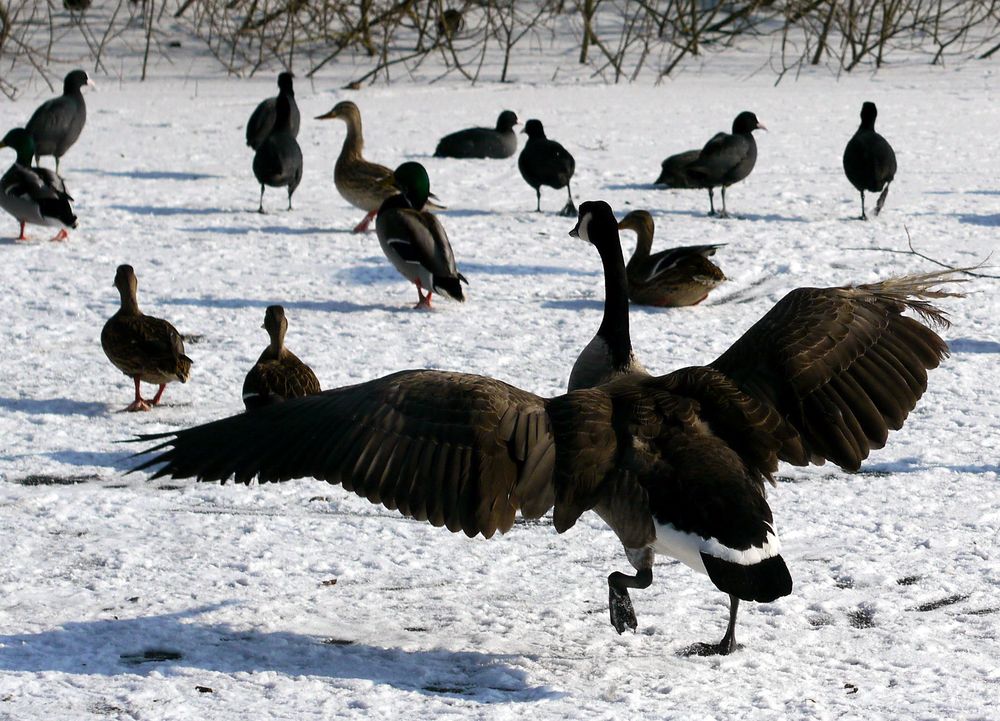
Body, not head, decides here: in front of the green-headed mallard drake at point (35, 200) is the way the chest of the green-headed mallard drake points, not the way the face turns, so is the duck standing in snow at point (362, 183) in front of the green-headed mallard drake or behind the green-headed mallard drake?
behind

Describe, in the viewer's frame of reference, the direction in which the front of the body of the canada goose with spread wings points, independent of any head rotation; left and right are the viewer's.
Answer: facing away from the viewer and to the left of the viewer

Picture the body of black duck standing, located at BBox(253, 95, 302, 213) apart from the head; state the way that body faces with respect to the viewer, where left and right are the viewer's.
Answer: facing away from the viewer

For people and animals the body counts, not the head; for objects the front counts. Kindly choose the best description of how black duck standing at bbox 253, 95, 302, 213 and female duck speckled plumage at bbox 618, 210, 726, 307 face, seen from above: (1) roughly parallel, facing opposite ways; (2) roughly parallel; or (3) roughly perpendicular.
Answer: roughly perpendicular

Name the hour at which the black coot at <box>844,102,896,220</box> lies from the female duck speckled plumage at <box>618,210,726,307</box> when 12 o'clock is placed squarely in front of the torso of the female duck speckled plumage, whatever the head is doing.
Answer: The black coot is roughly at 4 o'clock from the female duck speckled plumage.

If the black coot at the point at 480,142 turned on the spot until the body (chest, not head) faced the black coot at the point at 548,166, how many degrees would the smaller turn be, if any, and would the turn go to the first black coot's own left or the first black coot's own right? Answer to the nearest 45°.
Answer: approximately 90° to the first black coot's own right

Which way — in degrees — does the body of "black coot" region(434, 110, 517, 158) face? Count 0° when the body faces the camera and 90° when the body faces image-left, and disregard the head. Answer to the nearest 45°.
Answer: approximately 270°

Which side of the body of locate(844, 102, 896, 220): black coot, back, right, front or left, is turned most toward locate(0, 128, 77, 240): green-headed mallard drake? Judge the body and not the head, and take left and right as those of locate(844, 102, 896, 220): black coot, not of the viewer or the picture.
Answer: left

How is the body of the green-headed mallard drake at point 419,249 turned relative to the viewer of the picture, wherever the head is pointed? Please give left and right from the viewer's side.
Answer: facing away from the viewer and to the left of the viewer

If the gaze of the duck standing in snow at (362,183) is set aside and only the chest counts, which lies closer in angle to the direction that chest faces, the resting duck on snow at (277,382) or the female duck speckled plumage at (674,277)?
the resting duck on snow
